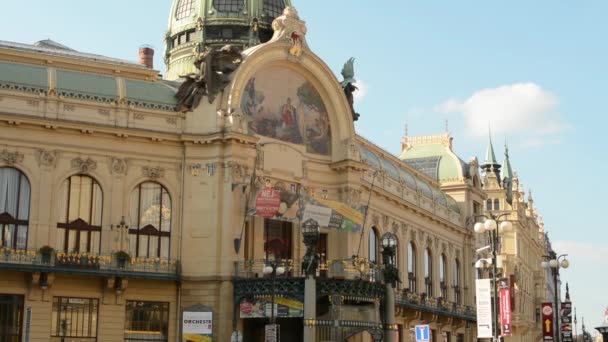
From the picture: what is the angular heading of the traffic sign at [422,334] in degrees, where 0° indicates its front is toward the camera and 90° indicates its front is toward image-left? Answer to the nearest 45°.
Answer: approximately 0°

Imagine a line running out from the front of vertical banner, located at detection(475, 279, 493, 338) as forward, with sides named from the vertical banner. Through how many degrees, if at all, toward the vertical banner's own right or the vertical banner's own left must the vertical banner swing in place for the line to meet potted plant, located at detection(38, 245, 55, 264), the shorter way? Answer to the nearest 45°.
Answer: approximately 90° to the vertical banner's own right

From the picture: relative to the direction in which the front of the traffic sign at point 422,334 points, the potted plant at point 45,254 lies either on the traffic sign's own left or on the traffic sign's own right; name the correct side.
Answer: on the traffic sign's own right

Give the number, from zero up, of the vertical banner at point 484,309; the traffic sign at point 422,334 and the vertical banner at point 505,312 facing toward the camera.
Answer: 3

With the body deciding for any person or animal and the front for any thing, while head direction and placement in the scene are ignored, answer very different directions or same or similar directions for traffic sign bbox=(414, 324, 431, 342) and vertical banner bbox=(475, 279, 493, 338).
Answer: same or similar directions

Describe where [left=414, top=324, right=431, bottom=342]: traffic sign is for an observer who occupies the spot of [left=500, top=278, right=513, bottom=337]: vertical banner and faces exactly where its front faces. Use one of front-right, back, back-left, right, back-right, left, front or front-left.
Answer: front-right

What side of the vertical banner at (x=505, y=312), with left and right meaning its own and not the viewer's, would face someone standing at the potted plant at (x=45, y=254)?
right

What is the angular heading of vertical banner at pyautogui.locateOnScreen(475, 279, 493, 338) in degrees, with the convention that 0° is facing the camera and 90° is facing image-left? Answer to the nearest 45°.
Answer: approximately 0°

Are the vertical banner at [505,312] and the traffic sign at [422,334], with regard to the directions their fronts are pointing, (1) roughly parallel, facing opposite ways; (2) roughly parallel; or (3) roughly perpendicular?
roughly parallel

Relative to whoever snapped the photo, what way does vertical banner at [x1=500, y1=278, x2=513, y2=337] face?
facing the viewer
